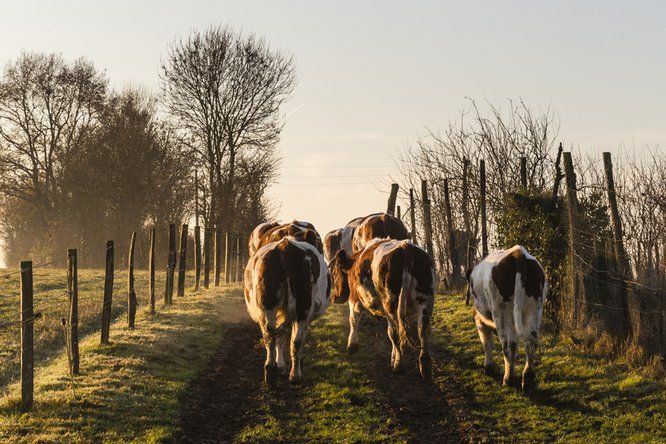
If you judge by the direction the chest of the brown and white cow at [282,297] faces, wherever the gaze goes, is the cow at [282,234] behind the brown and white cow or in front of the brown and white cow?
in front

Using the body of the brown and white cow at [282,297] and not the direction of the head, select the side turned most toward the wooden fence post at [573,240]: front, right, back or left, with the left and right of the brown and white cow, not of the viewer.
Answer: right

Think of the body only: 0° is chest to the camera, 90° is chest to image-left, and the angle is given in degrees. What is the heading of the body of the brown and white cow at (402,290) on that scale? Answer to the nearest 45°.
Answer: approximately 135°

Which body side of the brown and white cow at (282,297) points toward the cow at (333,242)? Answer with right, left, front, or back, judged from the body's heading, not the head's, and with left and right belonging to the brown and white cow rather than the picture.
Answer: front

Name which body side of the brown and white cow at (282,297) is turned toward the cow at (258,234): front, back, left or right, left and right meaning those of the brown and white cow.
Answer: front

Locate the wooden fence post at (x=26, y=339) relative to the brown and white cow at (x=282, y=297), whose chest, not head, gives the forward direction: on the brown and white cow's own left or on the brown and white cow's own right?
on the brown and white cow's own left

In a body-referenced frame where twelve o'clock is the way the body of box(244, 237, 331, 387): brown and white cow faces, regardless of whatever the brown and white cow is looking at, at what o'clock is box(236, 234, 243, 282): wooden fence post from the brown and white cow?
The wooden fence post is roughly at 12 o'clock from the brown and white cow.

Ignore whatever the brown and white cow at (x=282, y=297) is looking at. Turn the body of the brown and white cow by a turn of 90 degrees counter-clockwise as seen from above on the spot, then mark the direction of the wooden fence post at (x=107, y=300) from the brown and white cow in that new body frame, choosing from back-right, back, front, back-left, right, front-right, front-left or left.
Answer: front-right

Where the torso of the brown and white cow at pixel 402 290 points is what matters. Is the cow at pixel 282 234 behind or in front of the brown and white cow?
in front

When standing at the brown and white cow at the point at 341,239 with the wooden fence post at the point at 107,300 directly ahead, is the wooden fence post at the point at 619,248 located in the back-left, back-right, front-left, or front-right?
front-left

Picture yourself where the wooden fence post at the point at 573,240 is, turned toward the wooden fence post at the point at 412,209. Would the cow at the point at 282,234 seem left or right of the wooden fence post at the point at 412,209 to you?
left

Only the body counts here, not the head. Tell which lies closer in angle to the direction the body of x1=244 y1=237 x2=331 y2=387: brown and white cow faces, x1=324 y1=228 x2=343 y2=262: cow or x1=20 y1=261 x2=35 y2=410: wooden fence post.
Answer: the cow

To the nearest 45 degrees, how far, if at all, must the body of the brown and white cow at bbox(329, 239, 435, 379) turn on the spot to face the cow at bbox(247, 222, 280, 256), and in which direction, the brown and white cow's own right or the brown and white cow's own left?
0° — it already faces it

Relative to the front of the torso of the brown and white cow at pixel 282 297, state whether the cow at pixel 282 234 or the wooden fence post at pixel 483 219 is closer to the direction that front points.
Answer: the cow

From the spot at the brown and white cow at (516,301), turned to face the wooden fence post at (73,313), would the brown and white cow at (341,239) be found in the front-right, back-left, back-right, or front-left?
front-right

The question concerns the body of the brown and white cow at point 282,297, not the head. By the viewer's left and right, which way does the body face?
facing away from the viewer
